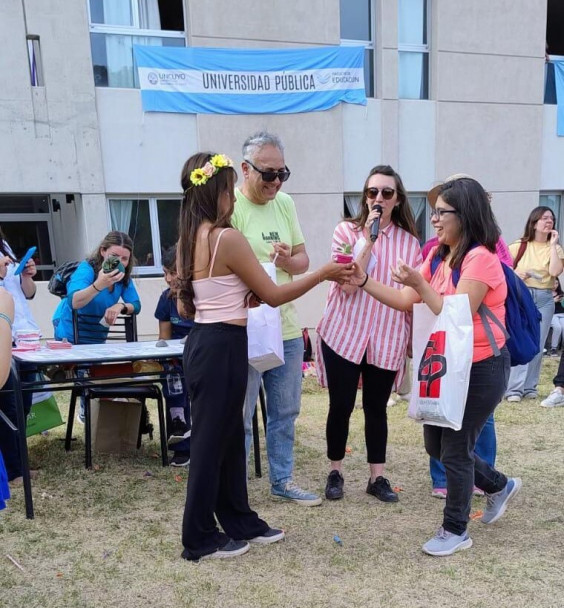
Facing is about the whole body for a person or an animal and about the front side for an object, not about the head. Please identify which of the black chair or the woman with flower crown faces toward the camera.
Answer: the black chair

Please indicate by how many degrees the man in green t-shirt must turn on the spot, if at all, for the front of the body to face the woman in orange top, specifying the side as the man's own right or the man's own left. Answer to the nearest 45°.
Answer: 0° — they already face them

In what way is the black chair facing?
toward the camera

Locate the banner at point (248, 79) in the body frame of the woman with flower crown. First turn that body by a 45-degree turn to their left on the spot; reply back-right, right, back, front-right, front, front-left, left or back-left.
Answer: front

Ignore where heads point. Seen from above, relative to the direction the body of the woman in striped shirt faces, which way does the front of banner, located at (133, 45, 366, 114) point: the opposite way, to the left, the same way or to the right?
the same way

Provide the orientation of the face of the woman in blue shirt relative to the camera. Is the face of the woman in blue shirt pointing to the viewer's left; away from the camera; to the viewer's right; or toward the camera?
toward the camera

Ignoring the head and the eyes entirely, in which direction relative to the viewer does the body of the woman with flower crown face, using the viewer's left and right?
facing away from the viewer and to the right of the viewer

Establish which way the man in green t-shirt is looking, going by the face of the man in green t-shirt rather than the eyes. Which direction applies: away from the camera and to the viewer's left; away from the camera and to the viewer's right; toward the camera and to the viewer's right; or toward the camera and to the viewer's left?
toward the camera and to the viewer's right

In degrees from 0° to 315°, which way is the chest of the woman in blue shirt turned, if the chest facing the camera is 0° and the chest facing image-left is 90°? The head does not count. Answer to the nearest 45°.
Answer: approximately 315°

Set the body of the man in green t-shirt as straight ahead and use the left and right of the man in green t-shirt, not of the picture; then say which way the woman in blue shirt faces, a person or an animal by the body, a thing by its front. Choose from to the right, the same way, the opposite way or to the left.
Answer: the same way

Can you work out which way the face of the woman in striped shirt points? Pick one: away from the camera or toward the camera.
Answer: toward the camera

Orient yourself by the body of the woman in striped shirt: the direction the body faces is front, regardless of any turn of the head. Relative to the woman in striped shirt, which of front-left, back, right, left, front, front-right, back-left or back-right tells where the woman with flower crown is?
front-right

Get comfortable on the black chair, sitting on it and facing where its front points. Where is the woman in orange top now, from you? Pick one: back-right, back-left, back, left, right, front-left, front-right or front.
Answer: front-left

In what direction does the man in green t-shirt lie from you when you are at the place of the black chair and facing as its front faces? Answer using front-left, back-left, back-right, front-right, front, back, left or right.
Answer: front-left

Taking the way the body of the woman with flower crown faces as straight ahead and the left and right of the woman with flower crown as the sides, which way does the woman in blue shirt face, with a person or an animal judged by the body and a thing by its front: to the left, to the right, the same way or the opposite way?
to the right

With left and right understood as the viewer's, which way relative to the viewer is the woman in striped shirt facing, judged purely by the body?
facing the viewer
